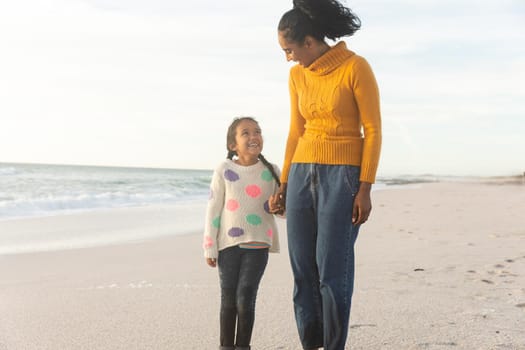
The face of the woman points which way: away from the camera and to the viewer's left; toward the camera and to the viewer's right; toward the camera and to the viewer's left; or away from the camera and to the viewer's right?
toward the camera and to the viewer's left

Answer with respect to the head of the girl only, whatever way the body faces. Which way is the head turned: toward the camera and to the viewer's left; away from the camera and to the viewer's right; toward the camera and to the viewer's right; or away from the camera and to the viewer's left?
toward the camera and to the viewer's right

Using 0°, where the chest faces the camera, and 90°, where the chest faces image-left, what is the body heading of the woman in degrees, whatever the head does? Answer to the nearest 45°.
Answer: approximately 45°
